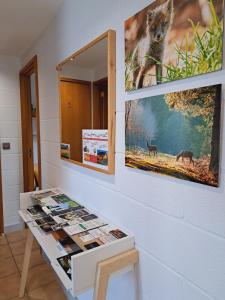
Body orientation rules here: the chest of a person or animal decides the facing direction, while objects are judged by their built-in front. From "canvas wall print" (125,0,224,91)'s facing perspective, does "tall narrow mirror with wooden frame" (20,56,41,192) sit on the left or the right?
on its right

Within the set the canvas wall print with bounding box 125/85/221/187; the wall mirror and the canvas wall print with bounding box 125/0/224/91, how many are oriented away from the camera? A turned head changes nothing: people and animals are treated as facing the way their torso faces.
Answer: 0

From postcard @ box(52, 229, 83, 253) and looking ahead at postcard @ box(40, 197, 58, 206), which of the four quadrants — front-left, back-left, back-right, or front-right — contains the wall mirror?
front-right

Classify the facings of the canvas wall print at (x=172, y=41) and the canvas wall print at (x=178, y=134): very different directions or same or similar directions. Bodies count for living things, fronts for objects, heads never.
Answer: same or similar directions

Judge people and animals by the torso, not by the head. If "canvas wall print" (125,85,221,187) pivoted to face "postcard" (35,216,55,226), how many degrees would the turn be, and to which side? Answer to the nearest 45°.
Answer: approximately 90° to its right

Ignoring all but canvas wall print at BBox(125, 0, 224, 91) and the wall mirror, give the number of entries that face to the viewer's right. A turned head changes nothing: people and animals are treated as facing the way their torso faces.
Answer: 0

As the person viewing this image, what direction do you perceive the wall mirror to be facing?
facing the viewer and to the left of the viewer

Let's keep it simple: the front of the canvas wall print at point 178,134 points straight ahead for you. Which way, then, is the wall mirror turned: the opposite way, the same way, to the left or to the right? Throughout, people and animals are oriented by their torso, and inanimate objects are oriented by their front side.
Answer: the same way

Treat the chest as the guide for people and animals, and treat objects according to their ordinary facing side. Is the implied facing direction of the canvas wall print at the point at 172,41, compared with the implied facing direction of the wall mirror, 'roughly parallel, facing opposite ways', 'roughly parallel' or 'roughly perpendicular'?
roughly parallel

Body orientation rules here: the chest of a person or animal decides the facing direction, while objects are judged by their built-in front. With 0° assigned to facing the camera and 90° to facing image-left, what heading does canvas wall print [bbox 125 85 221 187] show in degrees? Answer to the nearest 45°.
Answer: approximately 45°

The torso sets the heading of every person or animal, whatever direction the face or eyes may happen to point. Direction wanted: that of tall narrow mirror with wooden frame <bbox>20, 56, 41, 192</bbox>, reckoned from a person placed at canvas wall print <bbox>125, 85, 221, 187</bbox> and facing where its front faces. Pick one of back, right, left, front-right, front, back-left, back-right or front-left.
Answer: right
